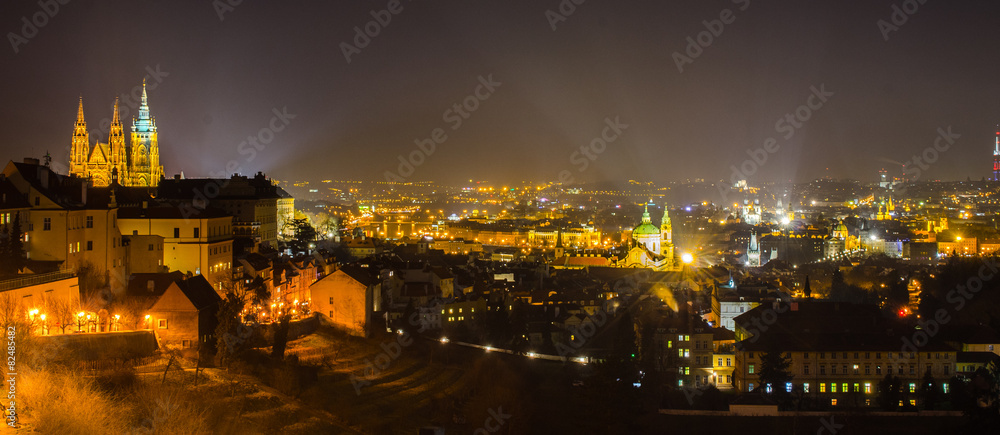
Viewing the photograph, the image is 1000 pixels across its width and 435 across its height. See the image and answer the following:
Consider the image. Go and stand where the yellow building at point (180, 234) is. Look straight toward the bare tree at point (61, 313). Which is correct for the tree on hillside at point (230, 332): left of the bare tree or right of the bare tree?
left

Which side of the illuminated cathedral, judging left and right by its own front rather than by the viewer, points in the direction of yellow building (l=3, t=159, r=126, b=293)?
front

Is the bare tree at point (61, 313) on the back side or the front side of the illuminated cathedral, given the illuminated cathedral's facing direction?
on the front side

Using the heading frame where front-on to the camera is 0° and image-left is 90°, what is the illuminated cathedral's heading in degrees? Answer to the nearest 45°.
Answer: approximately 0°

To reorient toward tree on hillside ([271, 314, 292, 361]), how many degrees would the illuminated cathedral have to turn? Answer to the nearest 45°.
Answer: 0° — it already faces it
